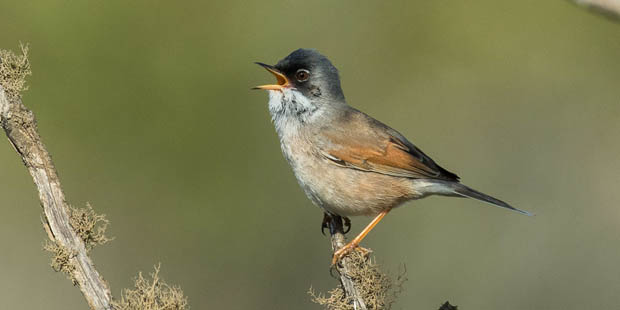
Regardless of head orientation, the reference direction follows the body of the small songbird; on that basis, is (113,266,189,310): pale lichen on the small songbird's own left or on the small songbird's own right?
on the small songbird's own left

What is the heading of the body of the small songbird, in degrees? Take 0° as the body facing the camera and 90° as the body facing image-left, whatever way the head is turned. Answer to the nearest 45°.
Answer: approximately 90°

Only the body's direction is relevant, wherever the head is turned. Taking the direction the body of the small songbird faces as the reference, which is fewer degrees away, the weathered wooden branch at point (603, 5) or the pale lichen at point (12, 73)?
the pale lichen

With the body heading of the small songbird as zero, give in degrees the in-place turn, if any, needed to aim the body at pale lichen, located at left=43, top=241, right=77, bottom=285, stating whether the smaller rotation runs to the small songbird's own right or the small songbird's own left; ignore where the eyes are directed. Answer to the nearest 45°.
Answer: approximately 45° to the small songbird's own left
